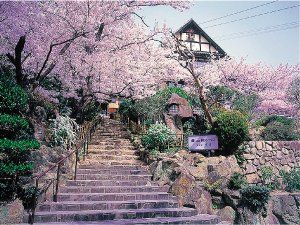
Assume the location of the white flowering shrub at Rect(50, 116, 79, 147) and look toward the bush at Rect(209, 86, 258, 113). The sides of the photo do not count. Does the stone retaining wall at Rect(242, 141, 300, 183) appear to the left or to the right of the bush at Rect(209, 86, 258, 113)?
right

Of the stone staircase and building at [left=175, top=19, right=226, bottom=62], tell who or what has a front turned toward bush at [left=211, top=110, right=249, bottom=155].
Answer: the building

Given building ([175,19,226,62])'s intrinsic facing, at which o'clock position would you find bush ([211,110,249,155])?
The bush is roughly at 12 o'clock from the building.

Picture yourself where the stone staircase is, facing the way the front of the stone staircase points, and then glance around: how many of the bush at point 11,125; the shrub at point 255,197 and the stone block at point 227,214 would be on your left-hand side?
2

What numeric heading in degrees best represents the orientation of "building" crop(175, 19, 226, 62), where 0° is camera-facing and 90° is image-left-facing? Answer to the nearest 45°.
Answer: approximately 0°

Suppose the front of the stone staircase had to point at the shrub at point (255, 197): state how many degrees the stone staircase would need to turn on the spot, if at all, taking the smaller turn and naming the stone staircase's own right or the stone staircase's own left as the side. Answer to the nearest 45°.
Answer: approximately 90° to the stone staircase's own left

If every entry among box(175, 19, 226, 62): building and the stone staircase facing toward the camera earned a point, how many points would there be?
2

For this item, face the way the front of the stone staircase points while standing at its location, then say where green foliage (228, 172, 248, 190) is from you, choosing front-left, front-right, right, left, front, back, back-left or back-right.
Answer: left

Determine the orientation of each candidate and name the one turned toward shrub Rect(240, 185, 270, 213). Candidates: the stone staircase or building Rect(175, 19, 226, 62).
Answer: the building

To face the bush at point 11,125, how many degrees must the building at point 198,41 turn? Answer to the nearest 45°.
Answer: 0° — it already faces it
